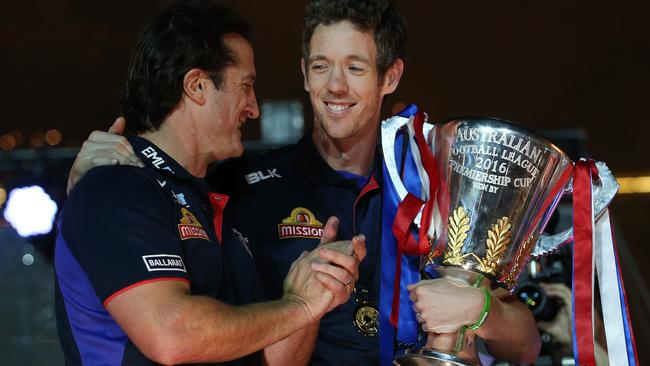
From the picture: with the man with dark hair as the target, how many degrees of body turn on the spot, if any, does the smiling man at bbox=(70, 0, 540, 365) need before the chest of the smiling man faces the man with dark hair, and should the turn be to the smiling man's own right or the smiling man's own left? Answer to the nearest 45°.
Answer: approximately 45° to the smiling man's own right

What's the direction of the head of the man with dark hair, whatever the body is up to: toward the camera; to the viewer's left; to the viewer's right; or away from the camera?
to the viewer's right

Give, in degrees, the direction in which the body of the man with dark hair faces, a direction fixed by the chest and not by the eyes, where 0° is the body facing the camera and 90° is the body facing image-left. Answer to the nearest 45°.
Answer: approximately 270°

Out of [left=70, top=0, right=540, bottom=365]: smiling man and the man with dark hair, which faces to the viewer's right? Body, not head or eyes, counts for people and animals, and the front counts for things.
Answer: the man with dark hair

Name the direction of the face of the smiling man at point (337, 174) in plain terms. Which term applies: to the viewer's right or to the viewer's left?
to the viewer's left

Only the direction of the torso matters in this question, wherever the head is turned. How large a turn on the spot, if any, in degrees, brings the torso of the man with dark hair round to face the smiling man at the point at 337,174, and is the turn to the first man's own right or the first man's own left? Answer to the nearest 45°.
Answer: approximately 45° to the first man's own left

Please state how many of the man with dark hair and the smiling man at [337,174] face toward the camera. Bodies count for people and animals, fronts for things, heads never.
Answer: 1

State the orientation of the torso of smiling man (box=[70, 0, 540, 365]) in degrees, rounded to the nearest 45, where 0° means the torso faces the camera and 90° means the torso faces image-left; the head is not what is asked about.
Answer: approximately 0°

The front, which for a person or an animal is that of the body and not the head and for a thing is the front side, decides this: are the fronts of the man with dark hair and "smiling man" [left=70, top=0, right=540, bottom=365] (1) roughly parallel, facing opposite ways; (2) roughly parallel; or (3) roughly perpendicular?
roughly perpendicular
